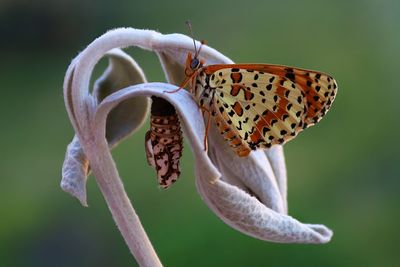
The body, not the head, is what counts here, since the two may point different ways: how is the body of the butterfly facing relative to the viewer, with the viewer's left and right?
facing to the left of the viewer
